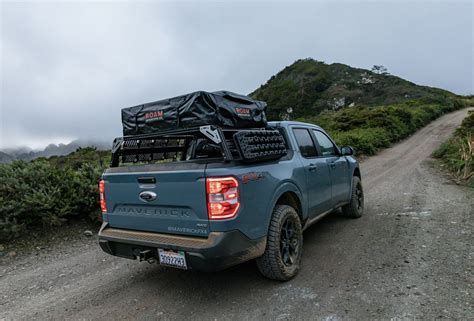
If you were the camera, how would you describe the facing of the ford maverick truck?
facing away from the viewer and to the right of the viewer

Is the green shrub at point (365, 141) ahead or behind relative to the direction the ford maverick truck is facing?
ahead
